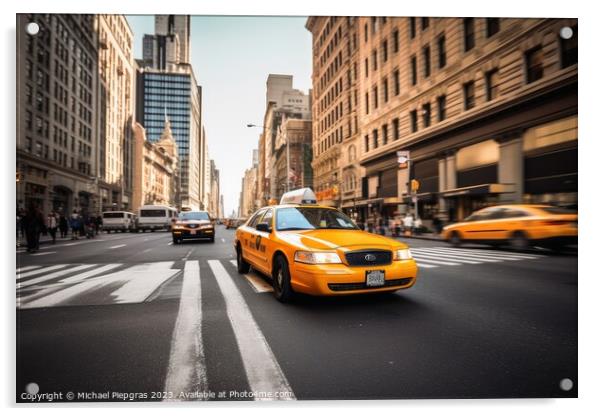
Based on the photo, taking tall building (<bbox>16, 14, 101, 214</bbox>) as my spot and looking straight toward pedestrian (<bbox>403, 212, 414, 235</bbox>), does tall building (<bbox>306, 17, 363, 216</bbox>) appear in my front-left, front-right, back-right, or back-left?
front-left

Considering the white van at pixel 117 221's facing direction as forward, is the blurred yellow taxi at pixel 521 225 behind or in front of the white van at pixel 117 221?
in front

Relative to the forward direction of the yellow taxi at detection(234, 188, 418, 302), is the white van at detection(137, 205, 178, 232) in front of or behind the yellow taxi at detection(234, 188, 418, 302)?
behind

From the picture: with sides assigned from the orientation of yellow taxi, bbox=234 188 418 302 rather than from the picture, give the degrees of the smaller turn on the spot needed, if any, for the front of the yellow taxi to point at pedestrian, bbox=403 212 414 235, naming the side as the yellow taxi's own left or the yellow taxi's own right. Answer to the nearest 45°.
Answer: approximately 90° to the yellow taxi's own left

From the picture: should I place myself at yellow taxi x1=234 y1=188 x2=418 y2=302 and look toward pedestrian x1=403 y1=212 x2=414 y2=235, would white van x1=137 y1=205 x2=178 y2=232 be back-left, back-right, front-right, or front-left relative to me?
front-left

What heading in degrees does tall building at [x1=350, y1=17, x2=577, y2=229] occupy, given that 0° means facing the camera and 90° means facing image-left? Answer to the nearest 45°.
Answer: approximately 45°

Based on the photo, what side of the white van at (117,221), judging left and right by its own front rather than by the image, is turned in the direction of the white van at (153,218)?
right

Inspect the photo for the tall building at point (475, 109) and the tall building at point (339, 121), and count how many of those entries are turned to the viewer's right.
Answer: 0

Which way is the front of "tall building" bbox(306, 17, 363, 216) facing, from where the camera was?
facing the viewer and to the left of the viewer

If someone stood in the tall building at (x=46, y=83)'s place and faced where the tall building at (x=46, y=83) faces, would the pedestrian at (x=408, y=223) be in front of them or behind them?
in front

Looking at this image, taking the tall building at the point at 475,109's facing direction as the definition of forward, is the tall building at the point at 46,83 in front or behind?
in front
